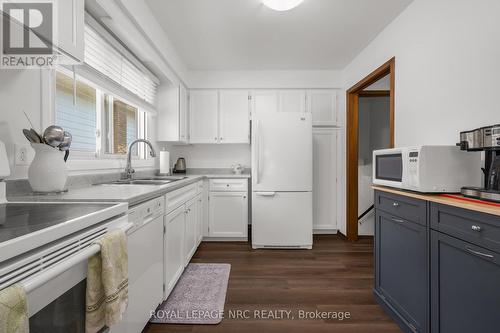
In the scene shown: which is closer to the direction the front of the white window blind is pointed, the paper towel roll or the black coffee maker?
the black coffee maker

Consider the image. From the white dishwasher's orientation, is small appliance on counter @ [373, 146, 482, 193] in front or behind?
in front

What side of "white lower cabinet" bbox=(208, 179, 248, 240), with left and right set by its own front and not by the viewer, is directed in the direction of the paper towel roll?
right

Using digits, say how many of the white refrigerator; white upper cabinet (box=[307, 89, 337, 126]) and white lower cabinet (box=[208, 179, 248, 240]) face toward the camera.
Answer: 3

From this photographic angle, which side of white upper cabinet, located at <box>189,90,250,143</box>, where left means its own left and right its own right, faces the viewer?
front

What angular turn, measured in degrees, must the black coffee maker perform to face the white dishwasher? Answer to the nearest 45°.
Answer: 0° — it already faces it

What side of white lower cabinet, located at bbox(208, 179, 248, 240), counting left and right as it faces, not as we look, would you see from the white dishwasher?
front

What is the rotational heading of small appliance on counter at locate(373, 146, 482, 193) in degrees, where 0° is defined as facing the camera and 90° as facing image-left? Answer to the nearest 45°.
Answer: approximately 45°

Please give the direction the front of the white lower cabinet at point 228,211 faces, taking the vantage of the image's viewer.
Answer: facing the viewer

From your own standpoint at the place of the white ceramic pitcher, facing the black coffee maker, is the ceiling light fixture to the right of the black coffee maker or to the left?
left

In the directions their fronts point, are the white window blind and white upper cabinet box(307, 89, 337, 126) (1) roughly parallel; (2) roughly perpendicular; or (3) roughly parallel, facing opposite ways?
roughly perpendicular

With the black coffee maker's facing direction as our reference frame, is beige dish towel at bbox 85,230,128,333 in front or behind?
in front

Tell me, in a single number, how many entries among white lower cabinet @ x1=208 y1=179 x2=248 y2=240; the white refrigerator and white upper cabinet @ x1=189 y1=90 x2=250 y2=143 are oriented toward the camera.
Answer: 3

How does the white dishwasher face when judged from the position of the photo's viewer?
facing the viewer and to the right of the viewer
